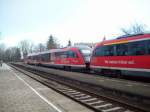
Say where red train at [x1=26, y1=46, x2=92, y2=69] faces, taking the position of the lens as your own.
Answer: facing the viewer and to the right of the viewer
